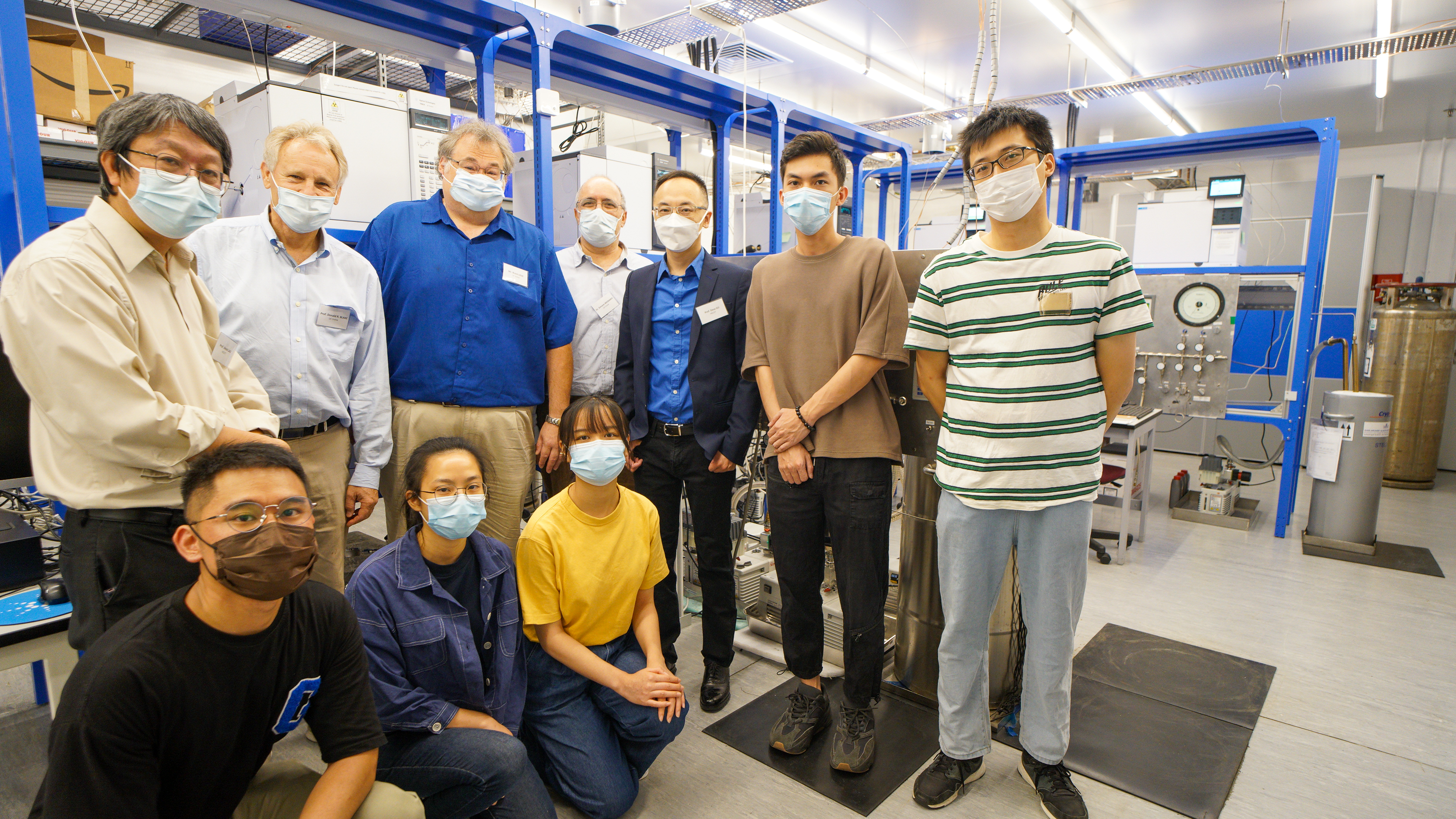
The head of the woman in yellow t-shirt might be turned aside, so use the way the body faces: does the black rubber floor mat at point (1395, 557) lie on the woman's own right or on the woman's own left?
on the woman's own left

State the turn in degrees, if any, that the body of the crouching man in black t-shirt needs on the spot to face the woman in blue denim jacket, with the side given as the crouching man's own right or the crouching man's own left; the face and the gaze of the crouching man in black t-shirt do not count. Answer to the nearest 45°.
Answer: approximately 90° to the crouching man's own left

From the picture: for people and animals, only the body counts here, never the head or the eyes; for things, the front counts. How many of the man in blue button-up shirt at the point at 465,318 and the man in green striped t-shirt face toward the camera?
2

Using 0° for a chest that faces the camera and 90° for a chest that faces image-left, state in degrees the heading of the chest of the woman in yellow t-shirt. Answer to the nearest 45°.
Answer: approximately 315°
